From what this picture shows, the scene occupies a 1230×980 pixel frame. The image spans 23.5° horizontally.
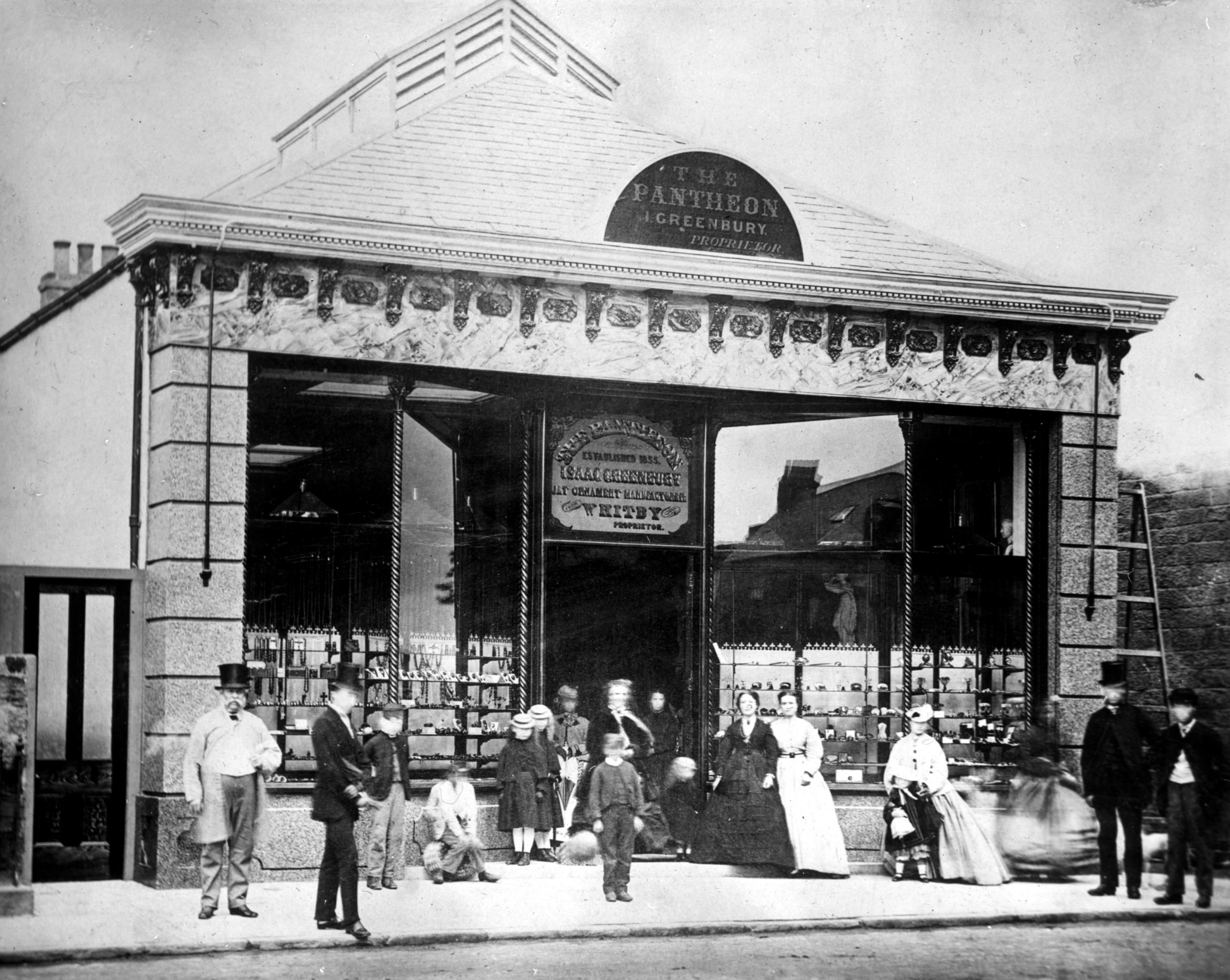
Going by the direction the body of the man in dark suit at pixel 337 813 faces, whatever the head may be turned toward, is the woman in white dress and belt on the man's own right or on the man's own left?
on the man's own left

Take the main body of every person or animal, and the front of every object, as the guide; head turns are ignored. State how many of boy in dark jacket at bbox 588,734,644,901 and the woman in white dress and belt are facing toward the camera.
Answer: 2

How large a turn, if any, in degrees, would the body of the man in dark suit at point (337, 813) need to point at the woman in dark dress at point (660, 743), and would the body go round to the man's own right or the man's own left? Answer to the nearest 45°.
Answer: approximately 90° to the man's own left

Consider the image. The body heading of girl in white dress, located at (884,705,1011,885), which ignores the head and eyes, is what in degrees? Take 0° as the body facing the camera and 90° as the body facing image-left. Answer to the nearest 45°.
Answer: approximately 45°
